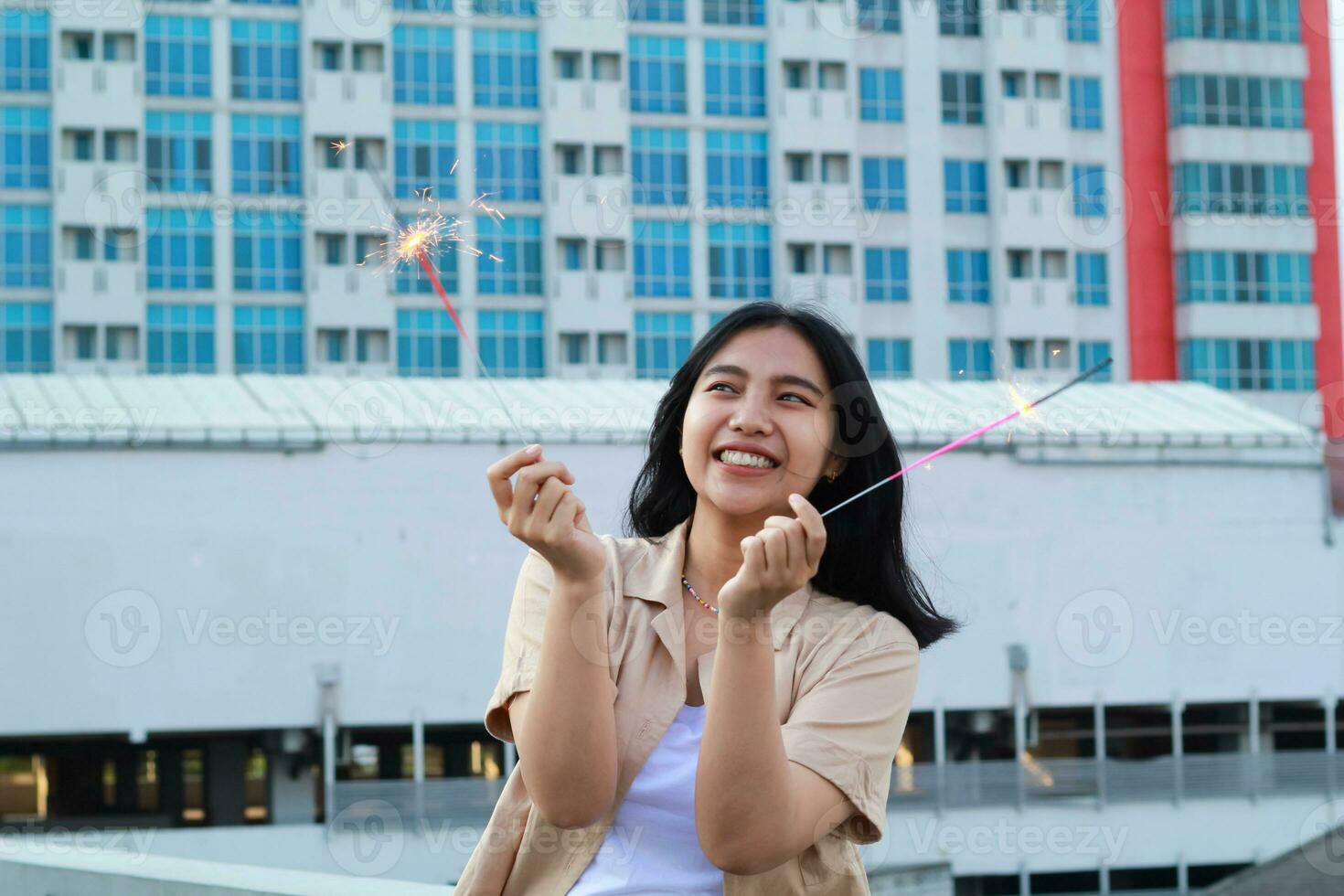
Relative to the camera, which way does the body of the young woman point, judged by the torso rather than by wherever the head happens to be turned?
toward the camera
